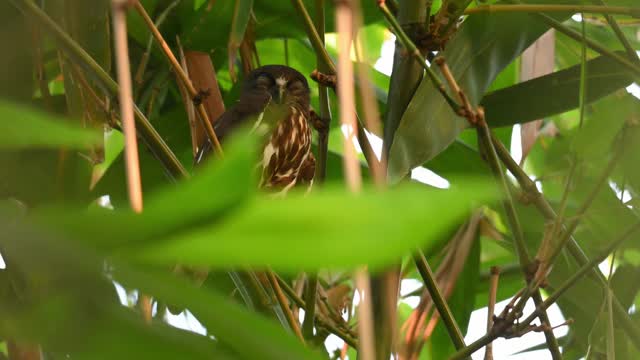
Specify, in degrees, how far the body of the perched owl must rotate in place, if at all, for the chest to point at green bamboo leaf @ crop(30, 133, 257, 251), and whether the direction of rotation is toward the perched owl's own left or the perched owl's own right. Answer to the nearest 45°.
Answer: approximately 45° to the perched owl's own right

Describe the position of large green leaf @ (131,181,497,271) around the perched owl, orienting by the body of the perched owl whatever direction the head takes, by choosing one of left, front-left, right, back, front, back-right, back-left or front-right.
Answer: front-right

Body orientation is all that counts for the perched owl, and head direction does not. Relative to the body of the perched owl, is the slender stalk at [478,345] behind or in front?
in front

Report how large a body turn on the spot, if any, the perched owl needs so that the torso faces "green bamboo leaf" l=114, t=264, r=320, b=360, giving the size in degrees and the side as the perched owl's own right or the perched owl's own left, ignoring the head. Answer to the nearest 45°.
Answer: approximately 45° to the perched owl's own right

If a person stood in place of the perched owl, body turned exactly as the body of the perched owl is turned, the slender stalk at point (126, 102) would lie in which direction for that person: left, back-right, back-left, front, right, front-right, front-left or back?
front-right

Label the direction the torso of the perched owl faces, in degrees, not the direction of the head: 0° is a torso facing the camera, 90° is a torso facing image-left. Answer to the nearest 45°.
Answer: approximately 315°

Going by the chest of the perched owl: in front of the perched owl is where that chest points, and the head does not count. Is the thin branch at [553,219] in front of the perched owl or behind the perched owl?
in front

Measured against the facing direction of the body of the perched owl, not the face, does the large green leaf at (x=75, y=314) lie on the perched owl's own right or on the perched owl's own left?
on the perched owl's own right
